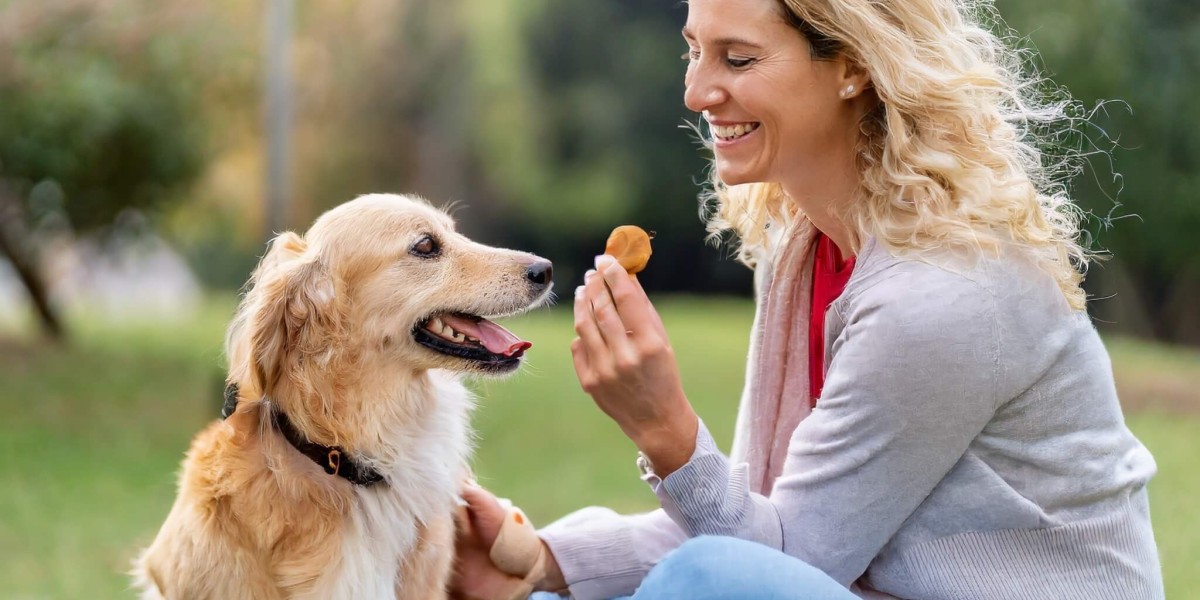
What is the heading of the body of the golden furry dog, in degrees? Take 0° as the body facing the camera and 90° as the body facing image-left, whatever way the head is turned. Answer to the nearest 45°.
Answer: approximately 315°

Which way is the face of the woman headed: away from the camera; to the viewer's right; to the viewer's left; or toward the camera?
to the viewer's left

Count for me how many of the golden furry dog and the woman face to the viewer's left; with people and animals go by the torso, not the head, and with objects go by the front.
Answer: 1

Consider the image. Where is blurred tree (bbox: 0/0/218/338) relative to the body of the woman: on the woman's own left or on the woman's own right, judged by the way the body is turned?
on the woman's own right

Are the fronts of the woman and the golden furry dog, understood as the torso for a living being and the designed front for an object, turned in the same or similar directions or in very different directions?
very different directions

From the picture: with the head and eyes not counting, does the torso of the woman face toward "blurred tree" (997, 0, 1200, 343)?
no

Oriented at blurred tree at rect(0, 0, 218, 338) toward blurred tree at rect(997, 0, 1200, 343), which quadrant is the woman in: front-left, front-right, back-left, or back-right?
front-right

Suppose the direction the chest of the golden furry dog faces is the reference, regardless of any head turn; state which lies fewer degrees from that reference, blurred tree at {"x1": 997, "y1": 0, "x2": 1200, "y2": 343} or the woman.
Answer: the woman

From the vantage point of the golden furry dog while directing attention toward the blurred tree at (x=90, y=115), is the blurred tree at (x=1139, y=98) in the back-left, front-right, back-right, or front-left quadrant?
front-right

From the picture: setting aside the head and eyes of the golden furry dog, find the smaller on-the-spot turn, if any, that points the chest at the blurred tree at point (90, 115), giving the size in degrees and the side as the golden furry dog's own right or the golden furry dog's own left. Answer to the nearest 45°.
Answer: approximately 135° to the golden furry dog's own left

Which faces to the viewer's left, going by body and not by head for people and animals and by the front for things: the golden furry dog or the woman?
the woman

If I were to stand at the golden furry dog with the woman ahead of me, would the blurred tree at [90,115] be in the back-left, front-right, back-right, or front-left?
back-left

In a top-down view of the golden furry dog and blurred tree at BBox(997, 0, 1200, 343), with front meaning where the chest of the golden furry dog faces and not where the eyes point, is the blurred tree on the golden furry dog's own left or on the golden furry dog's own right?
on the golden furry dog's own left

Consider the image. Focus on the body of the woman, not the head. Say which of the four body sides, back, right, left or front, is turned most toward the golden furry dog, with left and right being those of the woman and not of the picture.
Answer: front

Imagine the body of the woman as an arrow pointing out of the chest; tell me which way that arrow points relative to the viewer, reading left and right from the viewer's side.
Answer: facing to the left of the viewer
